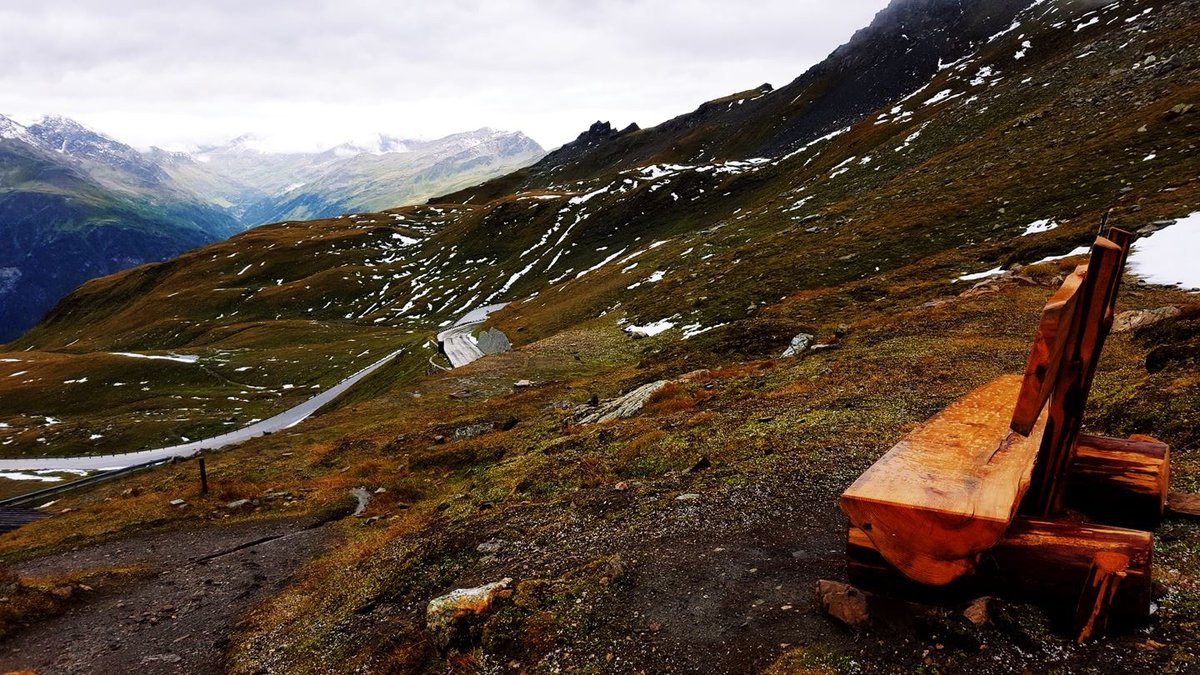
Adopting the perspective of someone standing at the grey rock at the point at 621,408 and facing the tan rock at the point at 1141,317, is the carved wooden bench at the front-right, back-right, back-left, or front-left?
front-right

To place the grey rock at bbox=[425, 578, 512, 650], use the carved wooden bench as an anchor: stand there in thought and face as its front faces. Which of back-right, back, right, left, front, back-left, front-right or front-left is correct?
front

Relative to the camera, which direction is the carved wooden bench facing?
to the viewer's left

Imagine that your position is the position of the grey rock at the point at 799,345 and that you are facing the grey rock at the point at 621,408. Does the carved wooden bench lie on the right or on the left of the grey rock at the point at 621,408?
left

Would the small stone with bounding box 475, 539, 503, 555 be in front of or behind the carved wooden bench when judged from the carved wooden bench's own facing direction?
in front

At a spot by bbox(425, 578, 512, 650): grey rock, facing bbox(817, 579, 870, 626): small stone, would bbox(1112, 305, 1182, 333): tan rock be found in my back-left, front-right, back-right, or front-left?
front-left

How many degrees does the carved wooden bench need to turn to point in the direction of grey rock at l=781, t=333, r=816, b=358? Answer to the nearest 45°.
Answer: approximately 90° to its right

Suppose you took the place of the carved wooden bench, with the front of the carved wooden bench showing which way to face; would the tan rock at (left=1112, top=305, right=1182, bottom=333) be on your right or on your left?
on your right

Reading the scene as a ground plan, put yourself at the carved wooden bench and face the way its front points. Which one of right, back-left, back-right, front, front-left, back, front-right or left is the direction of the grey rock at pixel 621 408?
front-right
